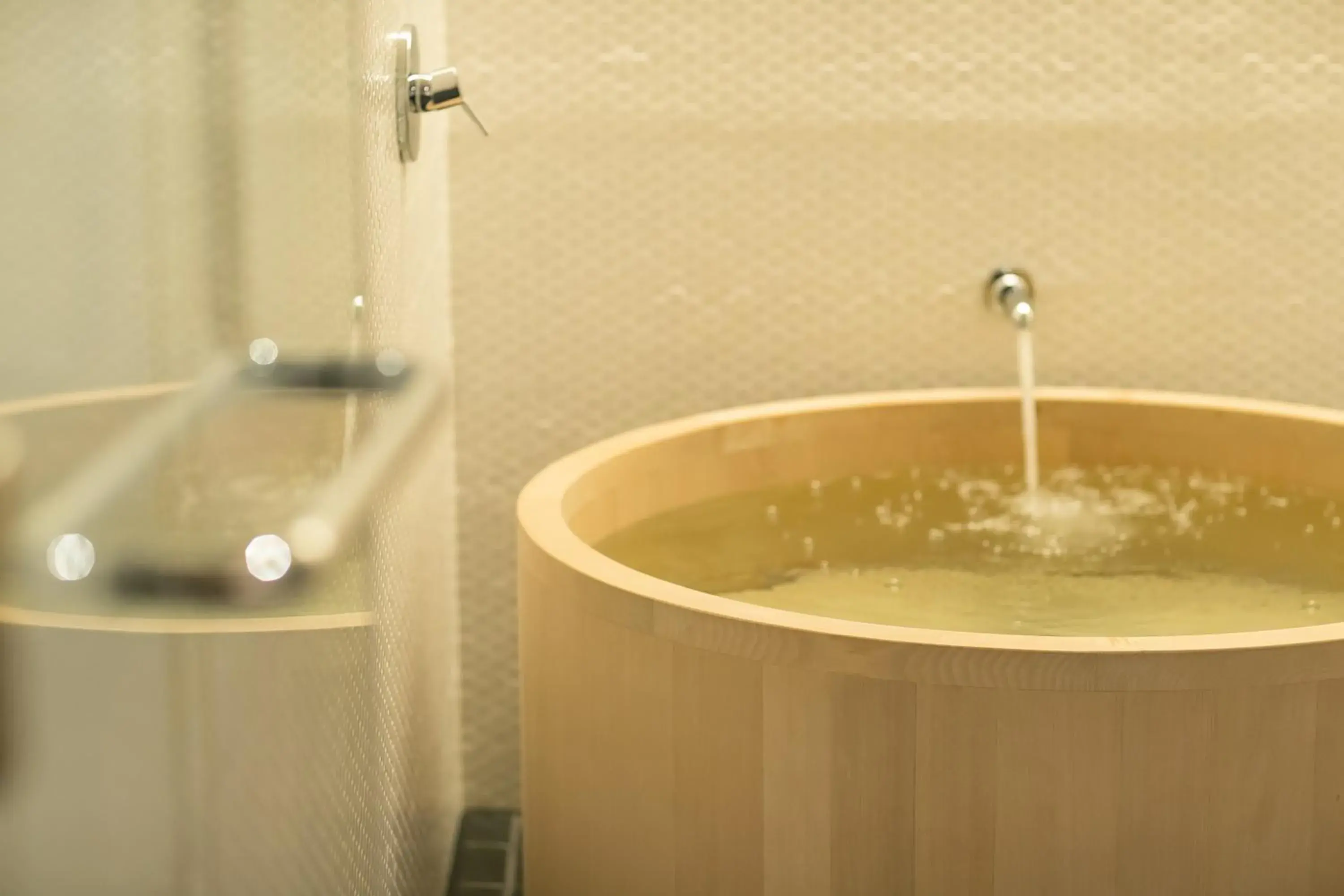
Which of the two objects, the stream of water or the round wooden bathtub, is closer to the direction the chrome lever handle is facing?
the stream of water

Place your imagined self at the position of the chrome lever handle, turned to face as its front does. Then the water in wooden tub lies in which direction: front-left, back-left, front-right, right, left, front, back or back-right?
front

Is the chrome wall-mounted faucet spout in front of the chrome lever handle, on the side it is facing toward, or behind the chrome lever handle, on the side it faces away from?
in front

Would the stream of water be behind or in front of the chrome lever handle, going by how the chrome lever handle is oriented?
in front

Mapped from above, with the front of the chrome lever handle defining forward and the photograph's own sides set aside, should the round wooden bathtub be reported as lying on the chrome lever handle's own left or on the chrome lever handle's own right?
on the chrome lever handle's own right

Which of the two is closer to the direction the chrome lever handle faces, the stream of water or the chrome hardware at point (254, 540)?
the stream of water

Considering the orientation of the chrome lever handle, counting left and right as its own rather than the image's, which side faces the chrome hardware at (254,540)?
right

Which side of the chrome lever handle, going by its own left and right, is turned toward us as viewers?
right
